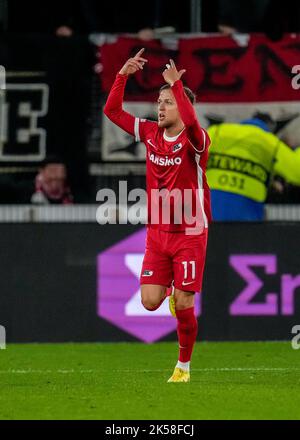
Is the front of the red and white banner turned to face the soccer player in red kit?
yes

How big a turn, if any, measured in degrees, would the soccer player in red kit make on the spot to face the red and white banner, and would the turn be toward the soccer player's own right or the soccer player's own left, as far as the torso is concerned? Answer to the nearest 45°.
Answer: approximately 135° to the soccer player's own right

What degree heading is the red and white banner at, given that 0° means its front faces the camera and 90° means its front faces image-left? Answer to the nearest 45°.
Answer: approximately 0°
